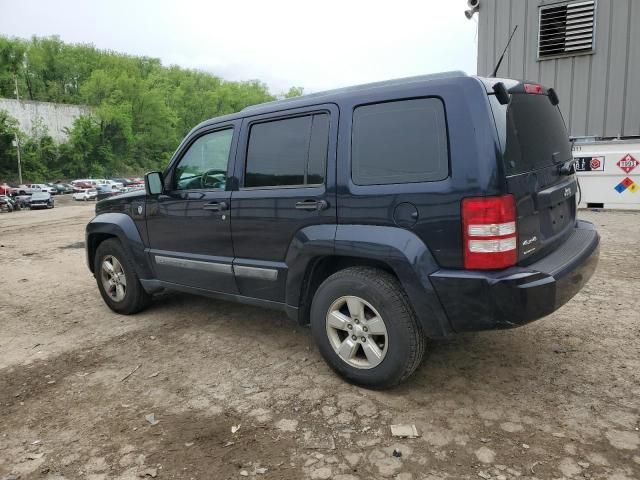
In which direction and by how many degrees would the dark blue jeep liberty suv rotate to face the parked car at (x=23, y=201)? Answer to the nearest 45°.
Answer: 0° — it already faces it

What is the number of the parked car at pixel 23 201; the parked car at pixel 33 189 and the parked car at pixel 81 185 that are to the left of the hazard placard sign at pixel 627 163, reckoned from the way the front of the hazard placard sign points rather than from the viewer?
0

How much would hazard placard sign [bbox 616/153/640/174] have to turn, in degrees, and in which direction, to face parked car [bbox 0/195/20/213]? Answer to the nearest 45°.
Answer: approximately 90° to its right

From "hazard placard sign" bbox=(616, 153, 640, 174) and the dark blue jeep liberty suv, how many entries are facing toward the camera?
1

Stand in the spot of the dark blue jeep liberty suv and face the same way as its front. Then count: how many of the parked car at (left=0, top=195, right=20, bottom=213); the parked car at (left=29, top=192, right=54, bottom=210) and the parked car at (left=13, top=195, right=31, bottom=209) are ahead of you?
3

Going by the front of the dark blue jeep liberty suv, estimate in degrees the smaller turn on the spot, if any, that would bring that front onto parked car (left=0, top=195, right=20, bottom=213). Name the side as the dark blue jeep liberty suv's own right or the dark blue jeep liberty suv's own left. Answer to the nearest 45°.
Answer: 0° — it already faces it

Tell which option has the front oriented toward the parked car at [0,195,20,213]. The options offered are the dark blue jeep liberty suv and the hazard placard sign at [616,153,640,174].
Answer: the dark blue jeep liberty suv

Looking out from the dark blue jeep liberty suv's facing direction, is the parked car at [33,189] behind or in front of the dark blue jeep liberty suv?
in front

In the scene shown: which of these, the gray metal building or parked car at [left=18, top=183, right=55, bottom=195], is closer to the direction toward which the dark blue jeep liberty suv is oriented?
the parked car

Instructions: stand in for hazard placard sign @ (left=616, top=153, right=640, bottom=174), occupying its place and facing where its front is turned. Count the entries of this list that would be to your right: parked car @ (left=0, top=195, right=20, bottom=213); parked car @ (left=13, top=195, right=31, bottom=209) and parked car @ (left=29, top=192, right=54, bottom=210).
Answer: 3

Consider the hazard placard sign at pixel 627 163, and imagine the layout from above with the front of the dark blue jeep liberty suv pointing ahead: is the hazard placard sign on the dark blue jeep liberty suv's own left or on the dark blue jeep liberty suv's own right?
on the dark blue jeep liberty suv's own right

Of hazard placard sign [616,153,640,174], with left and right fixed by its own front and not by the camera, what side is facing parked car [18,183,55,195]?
right

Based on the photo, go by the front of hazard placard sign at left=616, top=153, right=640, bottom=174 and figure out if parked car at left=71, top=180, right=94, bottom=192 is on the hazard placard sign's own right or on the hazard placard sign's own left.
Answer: on the hazard placard sign's own right

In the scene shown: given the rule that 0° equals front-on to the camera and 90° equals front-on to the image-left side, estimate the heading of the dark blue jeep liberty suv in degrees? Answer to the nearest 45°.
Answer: approximately 135°

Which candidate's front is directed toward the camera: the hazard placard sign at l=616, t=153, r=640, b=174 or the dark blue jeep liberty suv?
the hazard placard sign

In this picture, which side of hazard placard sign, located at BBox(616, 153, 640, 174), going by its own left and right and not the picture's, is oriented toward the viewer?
front

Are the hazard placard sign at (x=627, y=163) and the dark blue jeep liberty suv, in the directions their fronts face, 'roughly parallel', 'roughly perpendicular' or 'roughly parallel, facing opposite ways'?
roughly perpendicular

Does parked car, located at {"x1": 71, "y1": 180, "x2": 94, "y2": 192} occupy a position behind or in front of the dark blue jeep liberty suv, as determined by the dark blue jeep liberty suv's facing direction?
in front
